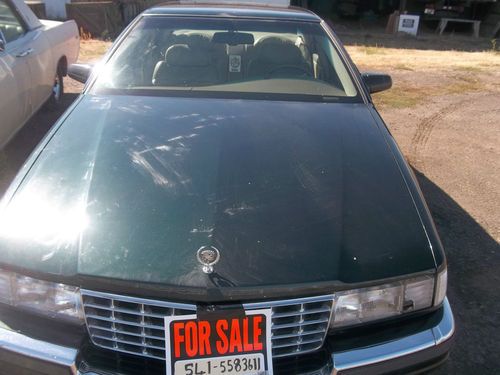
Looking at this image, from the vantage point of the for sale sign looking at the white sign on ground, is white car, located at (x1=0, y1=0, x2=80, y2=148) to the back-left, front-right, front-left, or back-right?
front-left

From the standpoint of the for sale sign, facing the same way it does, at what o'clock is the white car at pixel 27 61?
The white car is roughly at 5 o'clock from the for sale sign.

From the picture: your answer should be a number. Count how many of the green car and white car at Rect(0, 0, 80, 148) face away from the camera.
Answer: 0

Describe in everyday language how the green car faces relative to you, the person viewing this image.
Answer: facing the viewer

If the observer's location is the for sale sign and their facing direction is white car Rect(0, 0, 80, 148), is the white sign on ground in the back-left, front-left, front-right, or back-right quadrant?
front-right

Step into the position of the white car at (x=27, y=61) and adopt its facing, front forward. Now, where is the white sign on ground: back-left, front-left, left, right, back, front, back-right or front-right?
back

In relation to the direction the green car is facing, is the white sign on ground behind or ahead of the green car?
behind

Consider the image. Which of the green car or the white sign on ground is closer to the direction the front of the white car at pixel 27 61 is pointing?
the green car

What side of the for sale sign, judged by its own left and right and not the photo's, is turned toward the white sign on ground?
back

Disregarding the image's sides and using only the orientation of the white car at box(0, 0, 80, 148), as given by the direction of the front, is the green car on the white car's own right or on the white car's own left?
on the white car's own left

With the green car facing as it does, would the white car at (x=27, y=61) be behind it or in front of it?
behind
